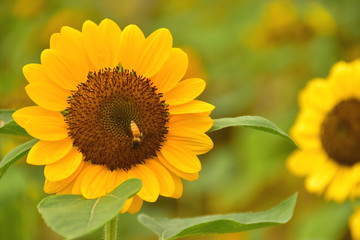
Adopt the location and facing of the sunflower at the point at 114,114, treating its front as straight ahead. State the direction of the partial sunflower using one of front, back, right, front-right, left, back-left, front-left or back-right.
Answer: back-left

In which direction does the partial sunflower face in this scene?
toward the camera

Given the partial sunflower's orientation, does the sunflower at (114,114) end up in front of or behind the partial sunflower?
in front

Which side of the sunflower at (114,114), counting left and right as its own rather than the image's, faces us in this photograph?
front

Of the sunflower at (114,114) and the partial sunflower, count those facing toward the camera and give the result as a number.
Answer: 2
